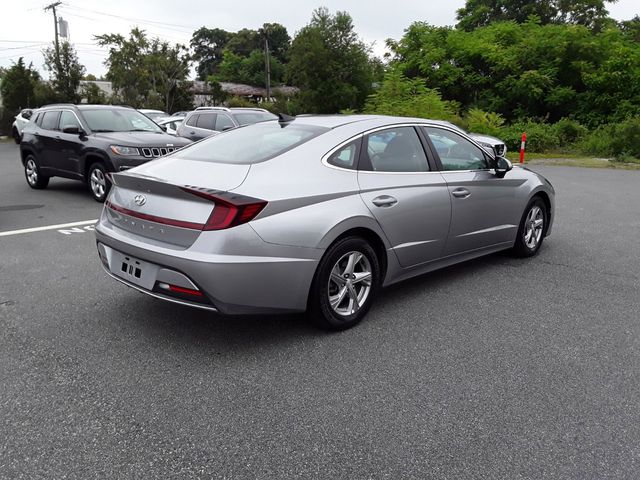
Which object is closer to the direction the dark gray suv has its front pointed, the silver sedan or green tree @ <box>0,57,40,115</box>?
the silver sedan

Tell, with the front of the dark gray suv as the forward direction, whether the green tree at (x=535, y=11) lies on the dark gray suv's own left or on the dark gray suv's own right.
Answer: on the dark gray suv's own left

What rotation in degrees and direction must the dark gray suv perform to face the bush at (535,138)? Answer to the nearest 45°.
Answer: approximately 90° to its left

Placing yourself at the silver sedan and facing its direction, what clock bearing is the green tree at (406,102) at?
The green tree is roughly at 11 o'clock from the silver sedan.

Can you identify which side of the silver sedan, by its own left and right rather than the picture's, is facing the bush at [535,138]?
front

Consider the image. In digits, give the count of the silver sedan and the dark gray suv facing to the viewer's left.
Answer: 0

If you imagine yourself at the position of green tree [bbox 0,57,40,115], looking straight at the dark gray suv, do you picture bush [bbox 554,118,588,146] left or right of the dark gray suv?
left

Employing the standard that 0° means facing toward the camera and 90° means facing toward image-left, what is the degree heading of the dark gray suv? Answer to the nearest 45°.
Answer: approximately 315°

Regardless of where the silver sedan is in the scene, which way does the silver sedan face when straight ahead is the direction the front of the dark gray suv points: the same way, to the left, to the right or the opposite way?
to the left

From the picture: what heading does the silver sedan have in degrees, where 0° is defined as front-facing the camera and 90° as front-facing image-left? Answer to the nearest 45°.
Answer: approximately 225°

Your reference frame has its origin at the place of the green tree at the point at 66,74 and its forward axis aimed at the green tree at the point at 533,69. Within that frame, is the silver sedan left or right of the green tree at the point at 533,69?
right

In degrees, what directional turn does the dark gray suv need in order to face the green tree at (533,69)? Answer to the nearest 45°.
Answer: approximately 90° to its left
